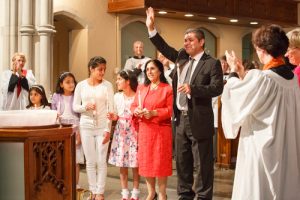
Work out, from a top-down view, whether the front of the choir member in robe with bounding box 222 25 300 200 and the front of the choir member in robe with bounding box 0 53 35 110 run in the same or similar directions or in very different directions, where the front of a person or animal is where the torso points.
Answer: very different directions

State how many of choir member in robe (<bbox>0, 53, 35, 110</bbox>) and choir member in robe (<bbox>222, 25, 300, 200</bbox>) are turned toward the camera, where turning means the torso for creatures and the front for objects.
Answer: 1

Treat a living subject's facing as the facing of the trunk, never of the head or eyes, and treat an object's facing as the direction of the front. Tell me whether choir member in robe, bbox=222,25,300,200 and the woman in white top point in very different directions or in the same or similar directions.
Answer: very different directions

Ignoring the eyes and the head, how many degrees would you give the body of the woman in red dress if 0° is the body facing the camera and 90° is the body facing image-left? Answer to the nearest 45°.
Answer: approximately 45°

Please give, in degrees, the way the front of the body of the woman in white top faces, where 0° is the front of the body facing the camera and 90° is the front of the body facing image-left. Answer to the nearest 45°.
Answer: approximately 0°

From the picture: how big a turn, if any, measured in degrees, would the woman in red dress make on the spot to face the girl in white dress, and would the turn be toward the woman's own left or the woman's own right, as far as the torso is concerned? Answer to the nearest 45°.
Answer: approximately 90° to the woman's own right

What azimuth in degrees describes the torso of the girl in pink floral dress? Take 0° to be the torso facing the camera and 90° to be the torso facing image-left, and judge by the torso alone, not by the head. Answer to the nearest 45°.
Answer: approximately 45°

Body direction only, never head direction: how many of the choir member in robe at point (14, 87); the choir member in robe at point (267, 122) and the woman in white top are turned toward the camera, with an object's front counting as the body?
2

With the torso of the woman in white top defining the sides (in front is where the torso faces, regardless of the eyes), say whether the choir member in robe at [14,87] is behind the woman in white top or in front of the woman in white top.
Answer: behind
